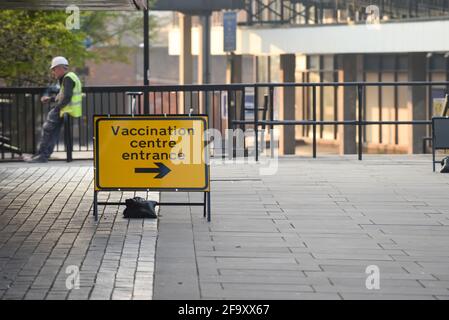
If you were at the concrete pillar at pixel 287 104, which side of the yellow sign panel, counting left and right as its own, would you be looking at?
back

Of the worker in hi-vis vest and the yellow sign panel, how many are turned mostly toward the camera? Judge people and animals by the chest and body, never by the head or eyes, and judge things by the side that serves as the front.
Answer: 1

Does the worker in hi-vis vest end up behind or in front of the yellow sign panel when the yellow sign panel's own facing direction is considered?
behind

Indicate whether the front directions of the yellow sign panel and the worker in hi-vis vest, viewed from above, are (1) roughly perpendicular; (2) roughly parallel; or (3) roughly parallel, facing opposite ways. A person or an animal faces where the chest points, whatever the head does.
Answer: roughly perpendicular

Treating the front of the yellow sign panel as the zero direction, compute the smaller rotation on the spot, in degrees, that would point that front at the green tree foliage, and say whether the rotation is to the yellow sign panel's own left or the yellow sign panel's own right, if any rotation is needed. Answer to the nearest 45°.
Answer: approximately 180°

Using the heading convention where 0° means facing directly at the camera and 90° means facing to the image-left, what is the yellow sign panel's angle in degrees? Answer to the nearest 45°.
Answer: approximately 0°

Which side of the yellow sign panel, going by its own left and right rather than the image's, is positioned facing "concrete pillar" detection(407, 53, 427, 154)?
back
